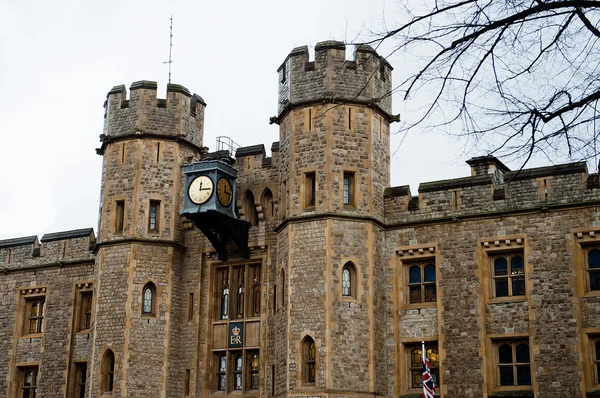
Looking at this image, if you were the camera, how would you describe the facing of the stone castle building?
facing the viewer and to the left of the viewer
